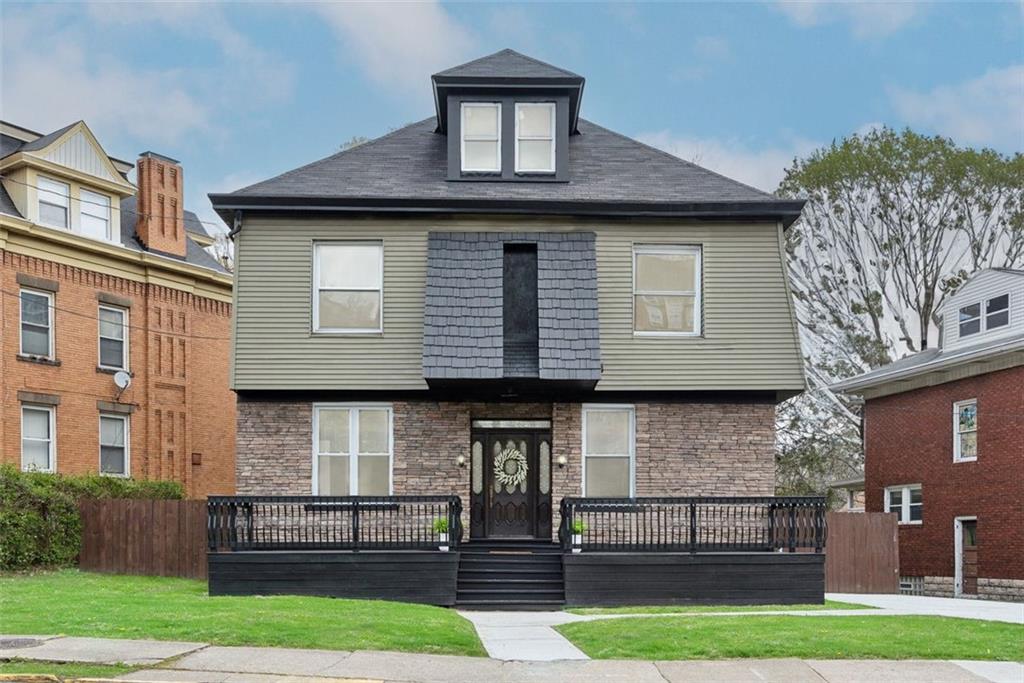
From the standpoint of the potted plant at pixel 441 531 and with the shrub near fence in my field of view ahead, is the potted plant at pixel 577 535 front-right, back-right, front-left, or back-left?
back-right

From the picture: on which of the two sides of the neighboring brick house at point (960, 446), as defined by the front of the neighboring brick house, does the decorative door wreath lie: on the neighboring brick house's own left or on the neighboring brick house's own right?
on the neighboring brick house's own right

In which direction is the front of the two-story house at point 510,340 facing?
toward the camera

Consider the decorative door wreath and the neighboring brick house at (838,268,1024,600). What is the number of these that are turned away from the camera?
0

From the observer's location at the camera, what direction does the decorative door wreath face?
facing the viewer

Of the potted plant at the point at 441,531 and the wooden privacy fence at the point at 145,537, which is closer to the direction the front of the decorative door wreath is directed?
the potted plant

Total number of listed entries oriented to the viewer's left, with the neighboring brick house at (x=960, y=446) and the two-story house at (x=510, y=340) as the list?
0

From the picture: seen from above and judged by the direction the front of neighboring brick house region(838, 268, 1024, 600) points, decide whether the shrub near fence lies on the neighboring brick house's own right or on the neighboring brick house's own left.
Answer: on the neighboring brick house's own right

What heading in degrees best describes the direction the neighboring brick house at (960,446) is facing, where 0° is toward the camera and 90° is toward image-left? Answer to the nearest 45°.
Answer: approximately 315°
